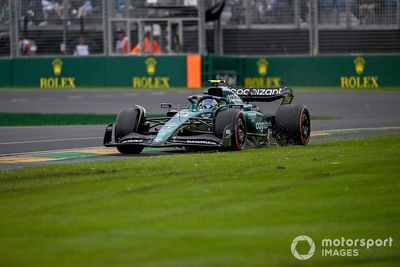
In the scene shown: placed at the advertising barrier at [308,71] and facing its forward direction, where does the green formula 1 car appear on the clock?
The green formula 1 car is roughly at 12 o'clock from the advertising barrier.

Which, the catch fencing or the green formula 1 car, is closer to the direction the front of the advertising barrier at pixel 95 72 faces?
the green formula 1 car

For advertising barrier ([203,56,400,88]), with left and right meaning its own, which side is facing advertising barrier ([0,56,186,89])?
right

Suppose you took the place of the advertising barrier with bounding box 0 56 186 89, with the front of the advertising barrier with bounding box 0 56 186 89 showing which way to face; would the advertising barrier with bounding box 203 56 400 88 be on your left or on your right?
on your left

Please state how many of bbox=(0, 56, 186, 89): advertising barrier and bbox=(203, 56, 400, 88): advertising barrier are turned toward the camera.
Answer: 2

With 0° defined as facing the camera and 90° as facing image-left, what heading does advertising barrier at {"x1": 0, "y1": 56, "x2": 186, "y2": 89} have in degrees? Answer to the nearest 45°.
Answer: approximately 0°
